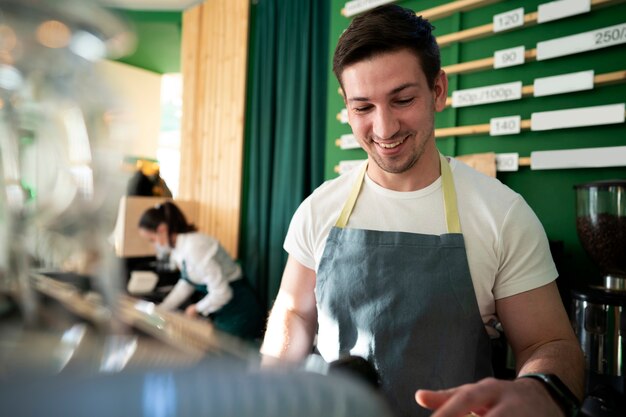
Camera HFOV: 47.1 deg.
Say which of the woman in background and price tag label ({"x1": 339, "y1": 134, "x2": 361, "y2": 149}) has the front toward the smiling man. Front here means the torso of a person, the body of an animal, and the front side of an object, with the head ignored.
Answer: the price tag label

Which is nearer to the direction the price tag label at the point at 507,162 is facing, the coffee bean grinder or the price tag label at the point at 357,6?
the coffee bean grinder

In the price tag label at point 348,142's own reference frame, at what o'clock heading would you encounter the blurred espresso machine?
The blurred espresso machine is roughly at 12 o'clock from the price tag label.

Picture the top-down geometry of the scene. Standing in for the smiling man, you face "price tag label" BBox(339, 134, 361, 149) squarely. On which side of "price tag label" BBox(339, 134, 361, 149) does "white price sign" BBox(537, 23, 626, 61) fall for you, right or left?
right

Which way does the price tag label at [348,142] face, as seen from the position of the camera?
facing the viewer

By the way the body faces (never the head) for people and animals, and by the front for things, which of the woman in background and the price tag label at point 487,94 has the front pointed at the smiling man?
the price tag label

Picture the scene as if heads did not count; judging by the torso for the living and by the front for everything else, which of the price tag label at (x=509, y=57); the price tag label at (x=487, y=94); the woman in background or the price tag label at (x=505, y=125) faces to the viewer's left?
the woman in background

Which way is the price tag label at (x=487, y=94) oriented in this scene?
toward the camera

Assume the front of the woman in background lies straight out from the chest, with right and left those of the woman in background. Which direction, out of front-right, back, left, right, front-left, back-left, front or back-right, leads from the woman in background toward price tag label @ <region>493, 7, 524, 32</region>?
back-left

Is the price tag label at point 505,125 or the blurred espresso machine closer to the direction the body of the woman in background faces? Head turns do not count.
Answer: the blurred espresso machine

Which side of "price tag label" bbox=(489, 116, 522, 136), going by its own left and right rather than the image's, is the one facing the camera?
front

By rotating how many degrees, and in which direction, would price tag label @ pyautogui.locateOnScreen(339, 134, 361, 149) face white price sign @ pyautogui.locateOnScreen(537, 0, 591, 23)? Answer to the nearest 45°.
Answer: approximately 45° to its left
